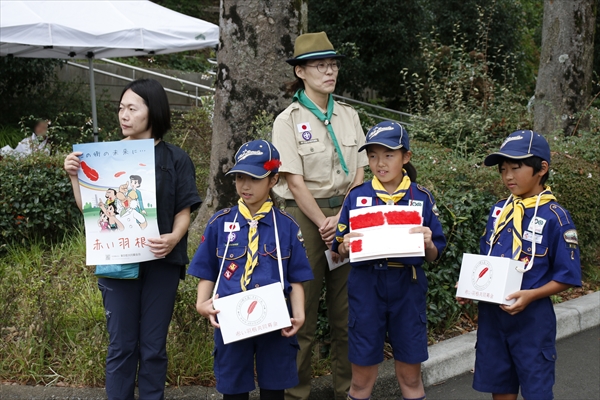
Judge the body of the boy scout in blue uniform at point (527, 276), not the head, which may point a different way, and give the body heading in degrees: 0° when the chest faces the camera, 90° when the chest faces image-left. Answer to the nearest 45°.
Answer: approximately 45°

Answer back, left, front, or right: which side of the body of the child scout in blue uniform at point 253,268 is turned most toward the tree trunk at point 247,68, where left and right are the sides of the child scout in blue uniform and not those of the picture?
back

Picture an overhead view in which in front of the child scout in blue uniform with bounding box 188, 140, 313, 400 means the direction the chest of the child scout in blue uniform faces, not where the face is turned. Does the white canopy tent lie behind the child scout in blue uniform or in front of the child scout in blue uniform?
behind

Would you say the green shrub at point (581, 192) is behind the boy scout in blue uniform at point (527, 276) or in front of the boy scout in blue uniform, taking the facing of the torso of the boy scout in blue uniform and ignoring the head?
behind

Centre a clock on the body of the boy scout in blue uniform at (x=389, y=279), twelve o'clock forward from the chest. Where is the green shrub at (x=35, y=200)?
The green shrub is roughly at 4 o'clock from the boy scout in blue uniform.

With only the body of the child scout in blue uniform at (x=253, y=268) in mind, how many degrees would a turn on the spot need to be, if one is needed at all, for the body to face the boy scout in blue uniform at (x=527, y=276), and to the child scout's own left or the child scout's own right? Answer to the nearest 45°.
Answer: approximately 90° to the child scout's own left

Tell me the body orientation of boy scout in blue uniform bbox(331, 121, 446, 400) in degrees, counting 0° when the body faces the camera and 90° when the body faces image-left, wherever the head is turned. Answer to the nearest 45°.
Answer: approximately 0°

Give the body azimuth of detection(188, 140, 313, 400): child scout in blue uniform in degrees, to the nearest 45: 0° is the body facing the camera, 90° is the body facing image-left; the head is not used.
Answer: approximately 0°

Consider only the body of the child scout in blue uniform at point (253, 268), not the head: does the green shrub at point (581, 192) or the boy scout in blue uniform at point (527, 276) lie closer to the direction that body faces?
the boy scout in blue uniform

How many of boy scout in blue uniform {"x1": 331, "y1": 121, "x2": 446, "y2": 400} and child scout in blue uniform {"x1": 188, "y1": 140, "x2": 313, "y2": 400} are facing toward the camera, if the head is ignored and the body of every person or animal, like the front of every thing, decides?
2
